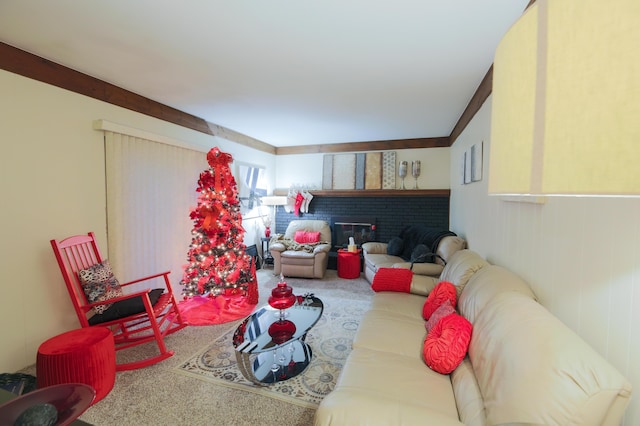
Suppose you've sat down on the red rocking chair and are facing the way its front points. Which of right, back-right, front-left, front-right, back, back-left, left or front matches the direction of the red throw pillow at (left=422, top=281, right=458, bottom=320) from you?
front

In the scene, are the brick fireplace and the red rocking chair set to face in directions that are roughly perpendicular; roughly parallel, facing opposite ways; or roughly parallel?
roughly perpendicular

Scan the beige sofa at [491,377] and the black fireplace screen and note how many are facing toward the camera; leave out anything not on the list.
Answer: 1

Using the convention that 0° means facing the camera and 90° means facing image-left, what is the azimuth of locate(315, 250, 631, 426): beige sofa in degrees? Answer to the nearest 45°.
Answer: approximately 90°

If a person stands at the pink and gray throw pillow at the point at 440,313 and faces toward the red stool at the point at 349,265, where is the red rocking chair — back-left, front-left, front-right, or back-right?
front-left

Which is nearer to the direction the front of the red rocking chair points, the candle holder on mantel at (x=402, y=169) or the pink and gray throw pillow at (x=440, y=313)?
the pink and gray throw pillow

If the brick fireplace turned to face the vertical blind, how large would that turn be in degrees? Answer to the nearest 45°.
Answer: approximately 45° to its right

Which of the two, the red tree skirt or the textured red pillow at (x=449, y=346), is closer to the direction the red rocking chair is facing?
the textured red pillow

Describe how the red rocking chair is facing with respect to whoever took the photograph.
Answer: facing the viewer and to the right of the viewer

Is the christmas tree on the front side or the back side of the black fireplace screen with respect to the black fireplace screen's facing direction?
on the front side

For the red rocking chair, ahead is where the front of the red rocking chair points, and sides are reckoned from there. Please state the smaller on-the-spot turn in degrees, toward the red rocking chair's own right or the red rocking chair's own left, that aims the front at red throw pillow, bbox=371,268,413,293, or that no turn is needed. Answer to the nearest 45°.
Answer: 0° — it already faces it

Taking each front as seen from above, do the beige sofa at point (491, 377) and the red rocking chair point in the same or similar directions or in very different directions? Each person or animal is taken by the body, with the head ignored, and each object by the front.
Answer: very different directions

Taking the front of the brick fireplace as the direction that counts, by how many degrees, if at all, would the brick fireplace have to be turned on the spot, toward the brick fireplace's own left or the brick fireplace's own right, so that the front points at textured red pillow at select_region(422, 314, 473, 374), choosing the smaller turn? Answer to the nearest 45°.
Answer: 0° — it already faces it

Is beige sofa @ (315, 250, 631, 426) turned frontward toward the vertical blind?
yes

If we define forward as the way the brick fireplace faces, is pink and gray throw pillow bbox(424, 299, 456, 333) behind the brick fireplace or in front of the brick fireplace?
in front

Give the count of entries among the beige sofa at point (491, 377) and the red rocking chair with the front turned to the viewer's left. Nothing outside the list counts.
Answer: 1

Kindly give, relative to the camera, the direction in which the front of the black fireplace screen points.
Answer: facing the viewer

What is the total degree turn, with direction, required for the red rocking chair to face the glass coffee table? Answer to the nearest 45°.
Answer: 0° — it already faces it
